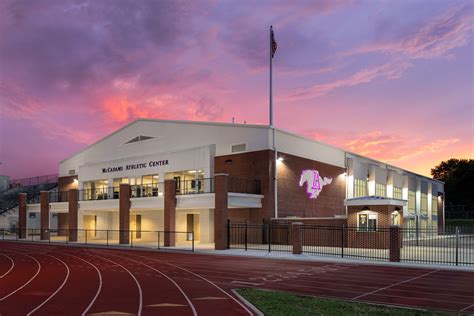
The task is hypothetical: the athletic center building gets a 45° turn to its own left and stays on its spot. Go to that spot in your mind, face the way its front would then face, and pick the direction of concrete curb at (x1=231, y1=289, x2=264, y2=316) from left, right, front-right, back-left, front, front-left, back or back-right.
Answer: front

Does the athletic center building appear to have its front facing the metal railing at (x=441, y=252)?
no

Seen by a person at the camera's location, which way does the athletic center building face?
facing the viewer and to the left of the viewer

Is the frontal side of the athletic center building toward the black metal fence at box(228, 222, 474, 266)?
no
